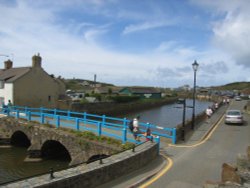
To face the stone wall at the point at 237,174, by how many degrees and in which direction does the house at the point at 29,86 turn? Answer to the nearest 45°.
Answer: approximately 45° to its left

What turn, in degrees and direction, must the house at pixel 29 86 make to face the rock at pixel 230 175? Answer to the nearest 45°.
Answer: approximately 45° to its left

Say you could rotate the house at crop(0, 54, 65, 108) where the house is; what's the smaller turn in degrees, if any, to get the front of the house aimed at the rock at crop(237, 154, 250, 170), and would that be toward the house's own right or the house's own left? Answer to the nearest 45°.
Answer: approximately 45° to the house's own left
